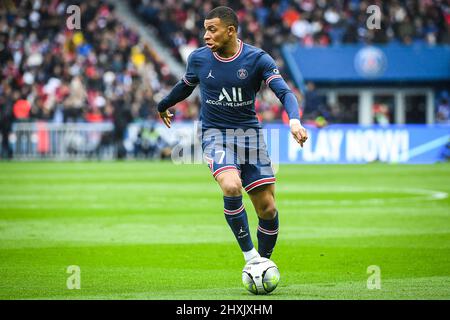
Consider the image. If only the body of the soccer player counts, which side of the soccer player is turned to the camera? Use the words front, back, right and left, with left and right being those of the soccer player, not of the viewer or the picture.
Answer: front
